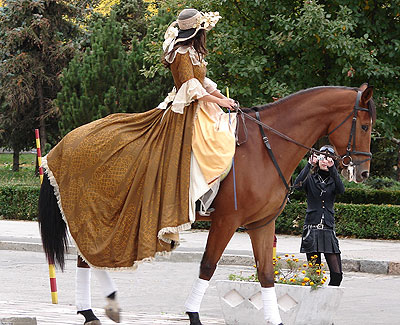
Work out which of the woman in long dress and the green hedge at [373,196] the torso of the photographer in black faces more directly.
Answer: the woman in long dress

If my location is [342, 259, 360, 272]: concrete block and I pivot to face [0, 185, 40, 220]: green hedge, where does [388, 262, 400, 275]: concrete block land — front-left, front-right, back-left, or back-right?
back-right

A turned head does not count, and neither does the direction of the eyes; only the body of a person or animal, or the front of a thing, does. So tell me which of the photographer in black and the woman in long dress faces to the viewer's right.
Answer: the woman in long dress

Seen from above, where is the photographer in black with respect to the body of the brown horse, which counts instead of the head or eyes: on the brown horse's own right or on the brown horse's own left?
on the brown horse's own left

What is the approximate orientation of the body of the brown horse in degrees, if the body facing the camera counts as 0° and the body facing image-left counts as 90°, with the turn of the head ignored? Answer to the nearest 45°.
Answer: approximately 270°

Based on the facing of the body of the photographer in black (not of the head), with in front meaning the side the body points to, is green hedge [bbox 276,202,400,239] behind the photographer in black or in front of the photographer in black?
behind

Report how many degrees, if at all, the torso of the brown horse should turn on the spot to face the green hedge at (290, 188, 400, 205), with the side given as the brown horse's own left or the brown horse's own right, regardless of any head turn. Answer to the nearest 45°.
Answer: approximately 90° to the brown horse's own left

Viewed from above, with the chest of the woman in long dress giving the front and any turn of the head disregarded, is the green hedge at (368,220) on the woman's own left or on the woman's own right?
on the woman's own left

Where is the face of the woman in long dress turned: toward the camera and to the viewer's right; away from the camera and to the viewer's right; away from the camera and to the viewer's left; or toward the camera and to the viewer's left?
away from the camera and to the viewer's right

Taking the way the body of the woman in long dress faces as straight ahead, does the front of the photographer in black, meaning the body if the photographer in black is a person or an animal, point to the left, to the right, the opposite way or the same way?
to the right

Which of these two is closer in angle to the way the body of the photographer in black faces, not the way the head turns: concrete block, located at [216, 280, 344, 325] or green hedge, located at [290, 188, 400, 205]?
the concrete block

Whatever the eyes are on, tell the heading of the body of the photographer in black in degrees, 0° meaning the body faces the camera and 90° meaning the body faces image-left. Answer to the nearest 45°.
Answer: approximately 0°

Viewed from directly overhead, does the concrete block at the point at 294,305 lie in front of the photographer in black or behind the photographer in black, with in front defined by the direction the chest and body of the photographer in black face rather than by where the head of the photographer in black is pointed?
in front

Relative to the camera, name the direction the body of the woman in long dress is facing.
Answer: to the viewer's right

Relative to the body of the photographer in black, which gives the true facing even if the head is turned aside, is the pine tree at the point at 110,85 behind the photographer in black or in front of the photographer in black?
behind

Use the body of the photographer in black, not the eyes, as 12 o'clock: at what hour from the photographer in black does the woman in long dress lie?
The woman in long dress is roughly at 1 o'clock from the photographer in black.

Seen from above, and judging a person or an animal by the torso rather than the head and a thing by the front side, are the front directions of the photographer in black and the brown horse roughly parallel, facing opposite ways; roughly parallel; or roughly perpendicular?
roughly perpendicular
